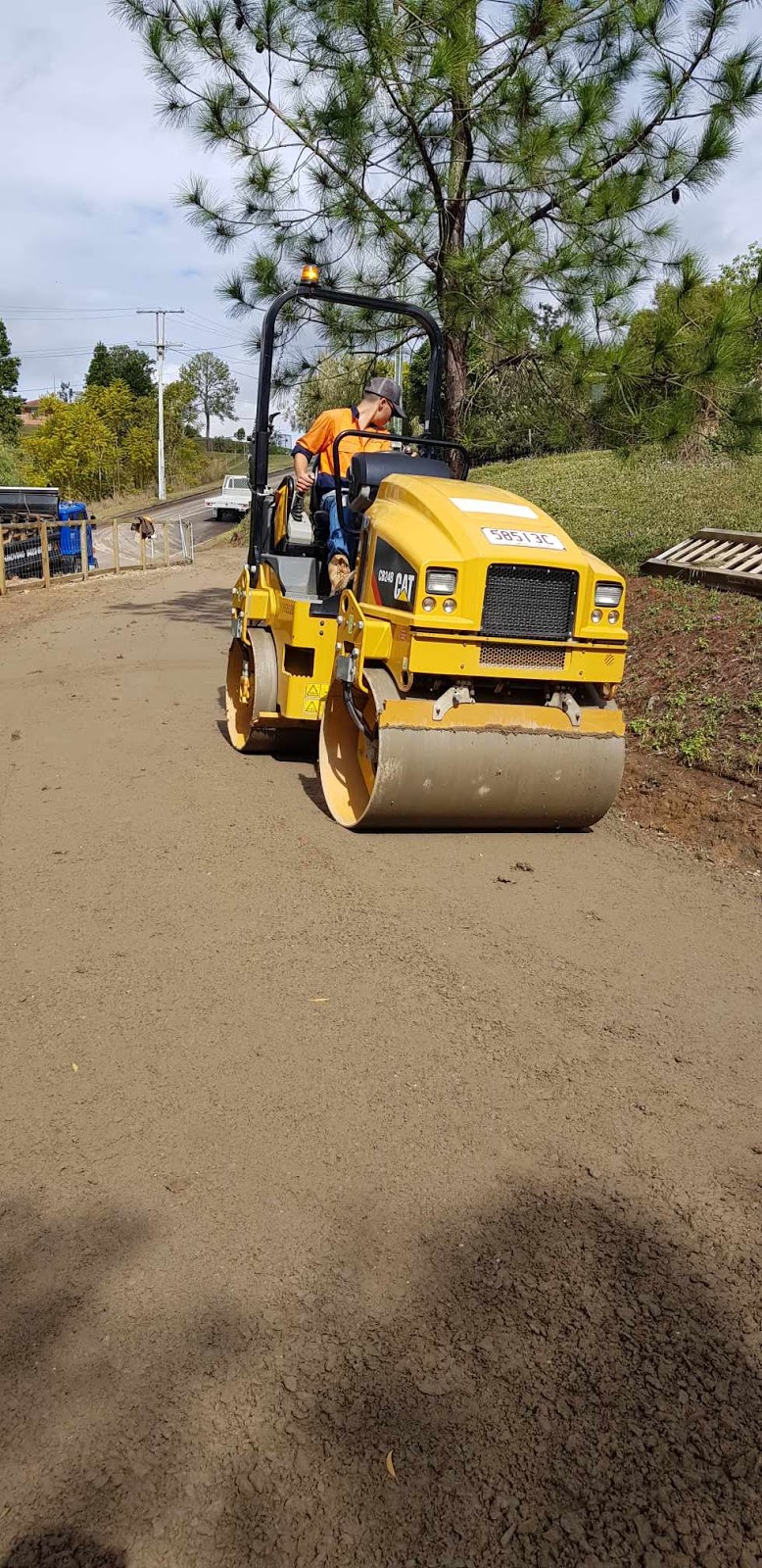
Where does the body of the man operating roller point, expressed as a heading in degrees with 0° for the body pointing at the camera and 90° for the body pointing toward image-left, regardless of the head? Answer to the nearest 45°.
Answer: approximately 315°

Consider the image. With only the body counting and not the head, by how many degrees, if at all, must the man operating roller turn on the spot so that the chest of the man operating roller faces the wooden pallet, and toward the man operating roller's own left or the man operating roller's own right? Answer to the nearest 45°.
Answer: approximately 90° to the man operating roller's own left

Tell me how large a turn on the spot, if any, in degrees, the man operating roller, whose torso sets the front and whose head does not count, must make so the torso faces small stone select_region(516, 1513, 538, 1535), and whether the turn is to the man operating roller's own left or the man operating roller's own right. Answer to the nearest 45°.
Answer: approximately 45° to the man operating roller's own right

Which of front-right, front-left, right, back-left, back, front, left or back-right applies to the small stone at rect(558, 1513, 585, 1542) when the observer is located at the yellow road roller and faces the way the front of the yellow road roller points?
front-right

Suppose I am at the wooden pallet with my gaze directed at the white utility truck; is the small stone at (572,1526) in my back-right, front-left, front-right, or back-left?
back-left

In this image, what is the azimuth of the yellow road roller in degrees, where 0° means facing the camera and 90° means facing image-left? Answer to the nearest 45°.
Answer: approximately 315°

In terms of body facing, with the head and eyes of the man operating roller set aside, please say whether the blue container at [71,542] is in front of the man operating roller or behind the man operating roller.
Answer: behind

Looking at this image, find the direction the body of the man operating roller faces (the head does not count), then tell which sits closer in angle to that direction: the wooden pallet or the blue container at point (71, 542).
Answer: the wooden pallet

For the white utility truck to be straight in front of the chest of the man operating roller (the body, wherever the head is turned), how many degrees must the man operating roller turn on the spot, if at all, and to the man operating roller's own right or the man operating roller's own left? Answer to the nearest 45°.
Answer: approximately 135° to the man operating roller's own left

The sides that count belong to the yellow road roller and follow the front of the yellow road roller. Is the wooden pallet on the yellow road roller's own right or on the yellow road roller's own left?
on the yellow road roller's own left
